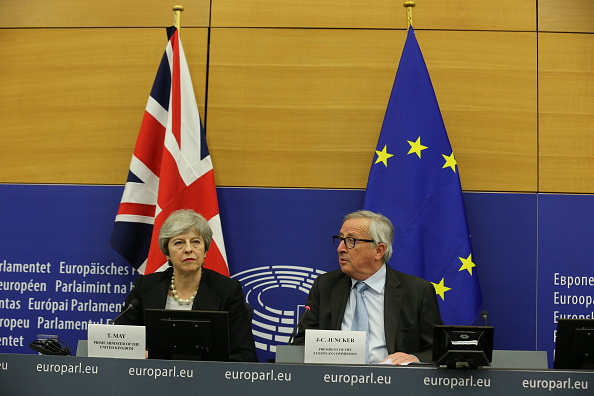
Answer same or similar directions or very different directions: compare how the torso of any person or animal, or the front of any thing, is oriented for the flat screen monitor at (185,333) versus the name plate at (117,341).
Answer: very different directions

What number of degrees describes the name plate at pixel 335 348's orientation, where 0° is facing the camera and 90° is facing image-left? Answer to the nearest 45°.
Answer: approximately 0°

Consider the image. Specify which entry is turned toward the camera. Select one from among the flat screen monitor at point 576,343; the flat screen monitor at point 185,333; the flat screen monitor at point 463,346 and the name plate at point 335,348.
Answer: the name plate

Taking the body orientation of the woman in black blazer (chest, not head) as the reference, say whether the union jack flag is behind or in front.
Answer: behind

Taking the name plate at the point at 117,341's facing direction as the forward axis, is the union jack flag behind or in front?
behind

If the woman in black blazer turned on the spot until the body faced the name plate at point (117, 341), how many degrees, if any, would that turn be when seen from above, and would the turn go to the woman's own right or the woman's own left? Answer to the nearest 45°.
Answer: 0° — they already face it

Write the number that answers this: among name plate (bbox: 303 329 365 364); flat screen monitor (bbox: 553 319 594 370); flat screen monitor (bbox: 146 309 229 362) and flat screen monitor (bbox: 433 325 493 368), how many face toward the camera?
1

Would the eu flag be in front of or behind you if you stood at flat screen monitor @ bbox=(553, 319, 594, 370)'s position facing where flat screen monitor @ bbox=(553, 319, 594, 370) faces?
in front

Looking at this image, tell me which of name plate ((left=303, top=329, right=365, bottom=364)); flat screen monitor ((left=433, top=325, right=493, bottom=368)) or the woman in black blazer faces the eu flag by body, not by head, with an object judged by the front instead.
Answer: the flat screen monitor

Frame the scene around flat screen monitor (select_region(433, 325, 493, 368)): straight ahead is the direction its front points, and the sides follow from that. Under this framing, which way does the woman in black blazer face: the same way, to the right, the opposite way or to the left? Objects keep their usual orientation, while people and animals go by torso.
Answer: the opposite way

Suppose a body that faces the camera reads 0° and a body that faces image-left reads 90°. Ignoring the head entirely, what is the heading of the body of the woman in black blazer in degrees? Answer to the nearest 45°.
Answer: approximately 0°
